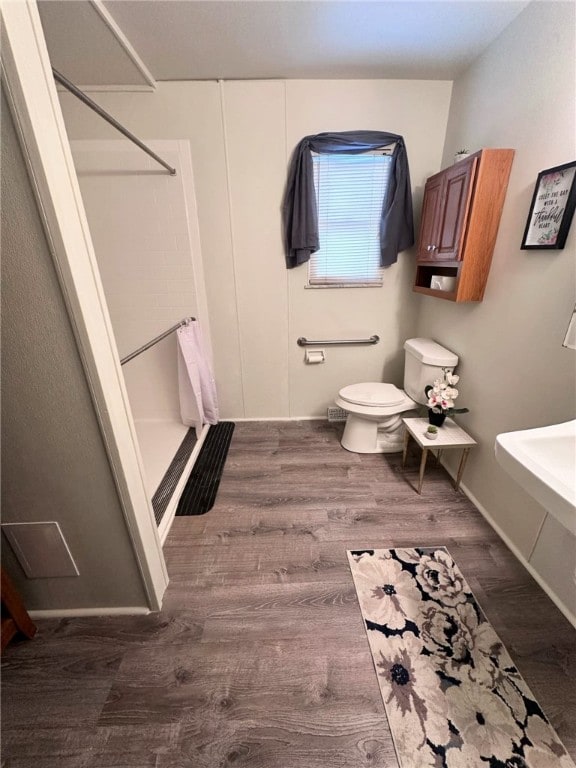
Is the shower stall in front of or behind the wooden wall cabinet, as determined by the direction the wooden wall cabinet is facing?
in front

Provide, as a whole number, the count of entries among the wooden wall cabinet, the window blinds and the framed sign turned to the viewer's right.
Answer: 0

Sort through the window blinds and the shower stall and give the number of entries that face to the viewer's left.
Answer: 0

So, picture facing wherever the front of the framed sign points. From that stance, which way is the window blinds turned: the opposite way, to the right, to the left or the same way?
to the left

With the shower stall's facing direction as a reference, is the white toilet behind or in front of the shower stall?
in front

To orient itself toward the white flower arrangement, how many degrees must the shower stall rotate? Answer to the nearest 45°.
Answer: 0° — it already faces it

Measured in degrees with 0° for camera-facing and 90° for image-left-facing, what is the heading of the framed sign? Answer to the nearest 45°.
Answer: approximately 45°

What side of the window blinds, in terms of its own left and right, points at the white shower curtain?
right

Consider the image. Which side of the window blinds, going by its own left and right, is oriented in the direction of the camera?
front

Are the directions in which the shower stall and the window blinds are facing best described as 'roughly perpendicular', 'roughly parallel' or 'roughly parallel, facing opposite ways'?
roughly perpendicular

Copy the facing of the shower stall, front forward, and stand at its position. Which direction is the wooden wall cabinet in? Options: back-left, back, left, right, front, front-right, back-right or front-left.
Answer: front

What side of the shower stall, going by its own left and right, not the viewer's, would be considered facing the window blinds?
front

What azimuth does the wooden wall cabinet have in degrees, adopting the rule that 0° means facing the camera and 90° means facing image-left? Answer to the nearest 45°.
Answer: approximately 45°

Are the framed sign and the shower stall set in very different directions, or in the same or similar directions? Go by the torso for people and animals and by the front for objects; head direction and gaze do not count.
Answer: very different directions

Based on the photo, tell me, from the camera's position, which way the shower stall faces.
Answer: facing the viewer and to the right of the viewer

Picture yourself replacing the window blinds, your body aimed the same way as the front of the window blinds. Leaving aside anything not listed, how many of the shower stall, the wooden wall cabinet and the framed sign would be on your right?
1
